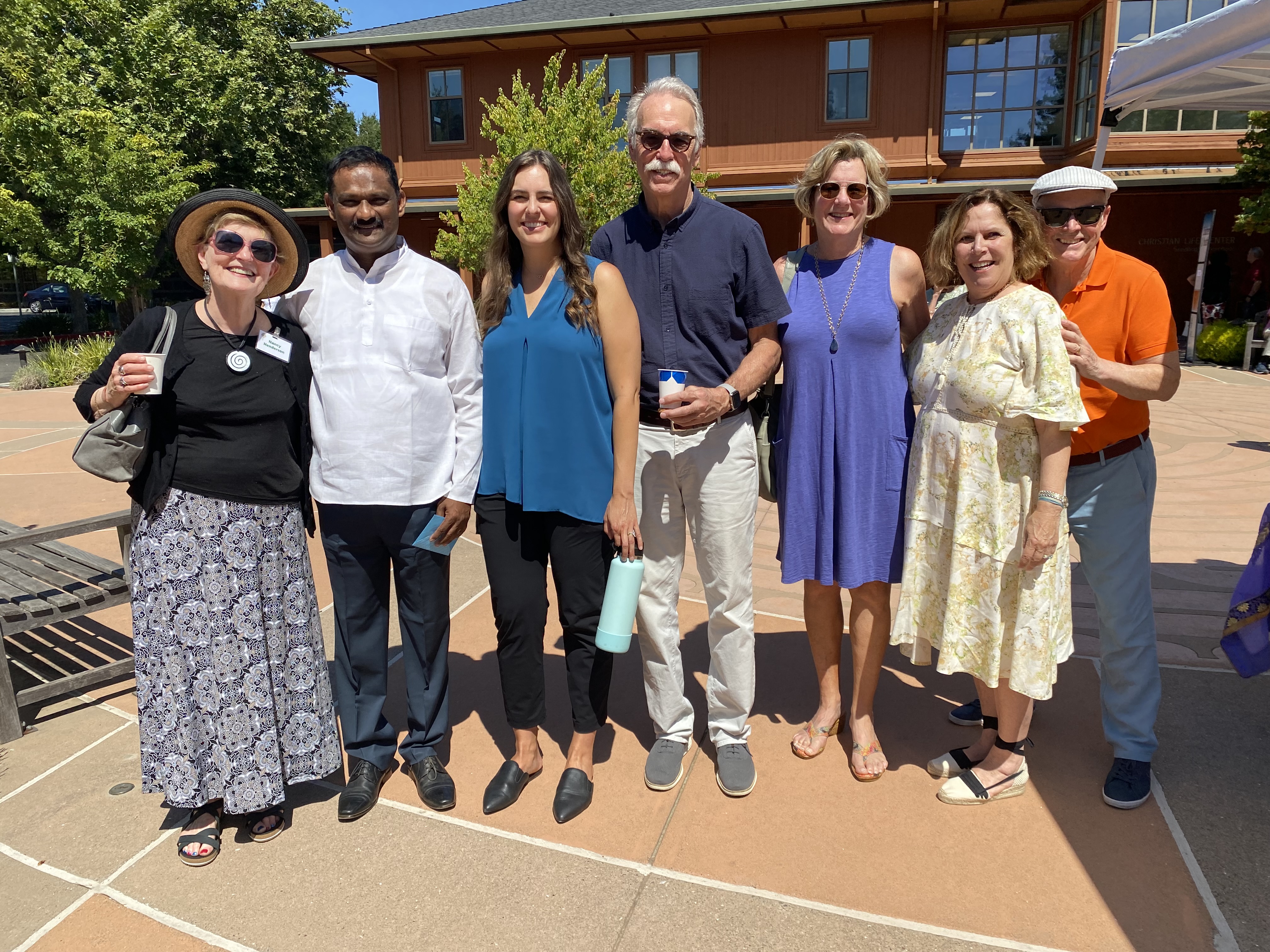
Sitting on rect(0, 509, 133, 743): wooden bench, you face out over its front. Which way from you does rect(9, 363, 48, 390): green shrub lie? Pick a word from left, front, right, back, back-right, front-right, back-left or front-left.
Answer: front-left

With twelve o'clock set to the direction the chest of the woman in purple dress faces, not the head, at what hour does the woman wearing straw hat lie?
The woman wearing straw hat is roughly at 2 o'clock from the woman in purple dress.

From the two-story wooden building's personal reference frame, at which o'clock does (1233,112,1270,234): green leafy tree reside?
The green leafy tree is roughly at 10 o'clock from the two-story wooden building.

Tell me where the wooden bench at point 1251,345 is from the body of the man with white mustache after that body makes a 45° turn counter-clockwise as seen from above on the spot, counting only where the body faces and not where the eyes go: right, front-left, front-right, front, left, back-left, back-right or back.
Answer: left

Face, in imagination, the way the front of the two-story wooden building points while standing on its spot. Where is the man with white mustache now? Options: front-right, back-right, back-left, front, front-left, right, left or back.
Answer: front

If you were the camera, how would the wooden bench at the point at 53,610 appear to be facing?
facing away from the viewer and to the right of the viewer

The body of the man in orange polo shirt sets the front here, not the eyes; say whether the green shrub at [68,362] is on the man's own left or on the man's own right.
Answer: on the man's own right

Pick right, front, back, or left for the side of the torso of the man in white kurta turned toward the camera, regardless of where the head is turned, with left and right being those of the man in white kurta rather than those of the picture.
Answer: front

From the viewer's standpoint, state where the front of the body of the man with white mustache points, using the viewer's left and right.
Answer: facing the viewer

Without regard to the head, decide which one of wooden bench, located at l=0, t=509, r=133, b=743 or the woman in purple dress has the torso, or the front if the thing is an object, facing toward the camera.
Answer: the woman in purple dress

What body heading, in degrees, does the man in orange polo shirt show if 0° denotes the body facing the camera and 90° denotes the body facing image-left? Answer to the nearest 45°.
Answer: approximately 45°

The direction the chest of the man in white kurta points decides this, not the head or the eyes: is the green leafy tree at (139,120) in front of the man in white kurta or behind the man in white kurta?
behind
